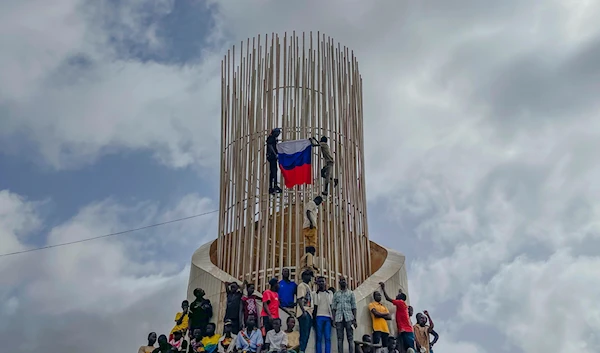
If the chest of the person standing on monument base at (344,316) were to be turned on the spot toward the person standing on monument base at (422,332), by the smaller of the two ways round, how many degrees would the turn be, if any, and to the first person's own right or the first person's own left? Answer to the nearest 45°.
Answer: approximately 135° to the first person's own left

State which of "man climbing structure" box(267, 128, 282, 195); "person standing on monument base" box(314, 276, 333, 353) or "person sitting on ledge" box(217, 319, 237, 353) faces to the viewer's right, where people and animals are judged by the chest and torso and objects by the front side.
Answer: the man climbing structure

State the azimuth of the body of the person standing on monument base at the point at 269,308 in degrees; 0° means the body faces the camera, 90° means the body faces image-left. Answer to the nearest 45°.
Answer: approximately 315°

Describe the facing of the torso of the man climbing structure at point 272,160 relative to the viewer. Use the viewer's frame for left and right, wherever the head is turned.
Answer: facing to the right of the viewer

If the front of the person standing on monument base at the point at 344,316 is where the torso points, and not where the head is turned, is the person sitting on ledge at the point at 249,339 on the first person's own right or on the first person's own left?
on the first person's own right

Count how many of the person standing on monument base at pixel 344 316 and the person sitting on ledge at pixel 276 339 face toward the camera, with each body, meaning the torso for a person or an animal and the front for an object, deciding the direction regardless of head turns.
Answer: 2

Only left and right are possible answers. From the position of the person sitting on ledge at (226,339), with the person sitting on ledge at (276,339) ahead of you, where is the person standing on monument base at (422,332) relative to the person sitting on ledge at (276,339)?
left

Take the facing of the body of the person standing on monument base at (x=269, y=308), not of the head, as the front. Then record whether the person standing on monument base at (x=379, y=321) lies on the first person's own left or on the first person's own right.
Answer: on the first person's own left

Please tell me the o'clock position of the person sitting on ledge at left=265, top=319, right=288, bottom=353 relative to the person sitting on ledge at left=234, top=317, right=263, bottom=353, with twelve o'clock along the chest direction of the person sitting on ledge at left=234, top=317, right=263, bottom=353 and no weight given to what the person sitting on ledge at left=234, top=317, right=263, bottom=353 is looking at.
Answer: the person sitting on ledge at left=265, top=319, right=288, bottom=353 is roughly at 9 o'clock from the person sitting on ledge at left=234, top=317, right=263, bottom=353.

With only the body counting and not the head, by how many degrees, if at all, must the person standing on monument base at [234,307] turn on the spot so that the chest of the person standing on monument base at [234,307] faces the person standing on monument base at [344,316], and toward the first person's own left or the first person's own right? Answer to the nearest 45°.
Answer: approximately 90° to the first person's own left
